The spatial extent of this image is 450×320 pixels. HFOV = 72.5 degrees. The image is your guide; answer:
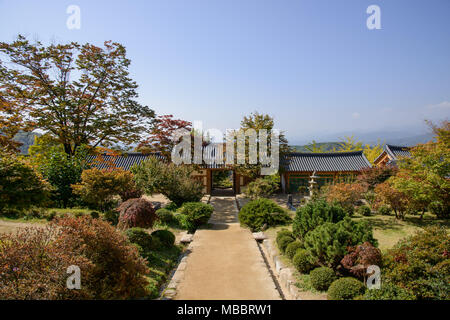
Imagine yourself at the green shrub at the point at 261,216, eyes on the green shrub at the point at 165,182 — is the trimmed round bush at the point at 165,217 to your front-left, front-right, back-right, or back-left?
front-left

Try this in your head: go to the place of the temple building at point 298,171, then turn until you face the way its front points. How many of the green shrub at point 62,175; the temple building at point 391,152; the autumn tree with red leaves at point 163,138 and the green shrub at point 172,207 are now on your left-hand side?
1

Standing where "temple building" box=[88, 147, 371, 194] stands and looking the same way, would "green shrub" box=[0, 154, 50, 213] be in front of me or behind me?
in front

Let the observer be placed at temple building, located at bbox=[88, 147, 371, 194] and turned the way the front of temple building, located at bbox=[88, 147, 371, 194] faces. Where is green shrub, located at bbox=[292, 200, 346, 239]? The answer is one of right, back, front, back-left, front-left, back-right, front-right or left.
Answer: front

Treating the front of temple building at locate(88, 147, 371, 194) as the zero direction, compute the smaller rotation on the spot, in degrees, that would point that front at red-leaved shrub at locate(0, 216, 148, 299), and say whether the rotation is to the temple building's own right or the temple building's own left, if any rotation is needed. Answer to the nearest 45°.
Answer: approximately 45° to the temple building's own right

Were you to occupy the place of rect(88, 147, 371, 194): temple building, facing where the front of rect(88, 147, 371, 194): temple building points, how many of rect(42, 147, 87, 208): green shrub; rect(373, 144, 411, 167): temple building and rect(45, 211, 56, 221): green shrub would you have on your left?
1

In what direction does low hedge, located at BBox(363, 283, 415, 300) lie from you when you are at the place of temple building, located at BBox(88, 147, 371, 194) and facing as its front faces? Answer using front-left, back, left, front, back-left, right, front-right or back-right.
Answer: front

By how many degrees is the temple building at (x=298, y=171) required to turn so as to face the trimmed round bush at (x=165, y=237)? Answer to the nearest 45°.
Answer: approximately 45° to its right

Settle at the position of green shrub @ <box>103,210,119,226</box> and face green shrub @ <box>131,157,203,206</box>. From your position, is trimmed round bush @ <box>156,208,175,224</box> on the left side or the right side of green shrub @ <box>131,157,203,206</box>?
right

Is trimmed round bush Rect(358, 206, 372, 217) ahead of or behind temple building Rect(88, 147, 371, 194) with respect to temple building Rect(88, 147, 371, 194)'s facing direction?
ahead

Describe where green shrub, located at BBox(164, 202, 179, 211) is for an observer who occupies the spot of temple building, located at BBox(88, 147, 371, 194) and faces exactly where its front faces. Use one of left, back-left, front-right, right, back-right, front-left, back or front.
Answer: front-right

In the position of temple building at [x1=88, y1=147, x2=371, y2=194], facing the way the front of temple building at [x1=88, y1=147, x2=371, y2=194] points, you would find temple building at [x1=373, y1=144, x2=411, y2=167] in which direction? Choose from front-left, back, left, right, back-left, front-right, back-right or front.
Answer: left

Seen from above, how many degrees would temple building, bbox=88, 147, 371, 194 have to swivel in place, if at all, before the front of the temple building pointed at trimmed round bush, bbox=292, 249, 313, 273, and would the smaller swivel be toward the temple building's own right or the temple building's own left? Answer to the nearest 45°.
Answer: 0° — it already faces it

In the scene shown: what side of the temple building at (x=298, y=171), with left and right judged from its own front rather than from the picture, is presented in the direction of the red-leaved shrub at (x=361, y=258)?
front

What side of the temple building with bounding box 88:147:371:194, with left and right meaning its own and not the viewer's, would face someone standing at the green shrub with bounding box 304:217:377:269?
front

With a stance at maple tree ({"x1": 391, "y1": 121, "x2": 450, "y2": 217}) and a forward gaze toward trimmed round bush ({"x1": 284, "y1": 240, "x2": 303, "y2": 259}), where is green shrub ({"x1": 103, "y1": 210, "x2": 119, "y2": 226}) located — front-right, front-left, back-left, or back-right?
front-right

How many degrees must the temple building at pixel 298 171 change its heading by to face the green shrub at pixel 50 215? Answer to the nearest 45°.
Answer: approximately 45° to its right

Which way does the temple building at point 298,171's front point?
toward the camera

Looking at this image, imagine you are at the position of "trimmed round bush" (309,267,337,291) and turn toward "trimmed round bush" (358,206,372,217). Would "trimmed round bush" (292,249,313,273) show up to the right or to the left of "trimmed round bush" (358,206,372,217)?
left

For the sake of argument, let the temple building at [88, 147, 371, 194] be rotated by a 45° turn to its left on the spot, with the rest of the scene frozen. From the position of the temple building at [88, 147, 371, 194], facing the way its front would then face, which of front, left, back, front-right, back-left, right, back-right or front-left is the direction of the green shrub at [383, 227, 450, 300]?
front-right
